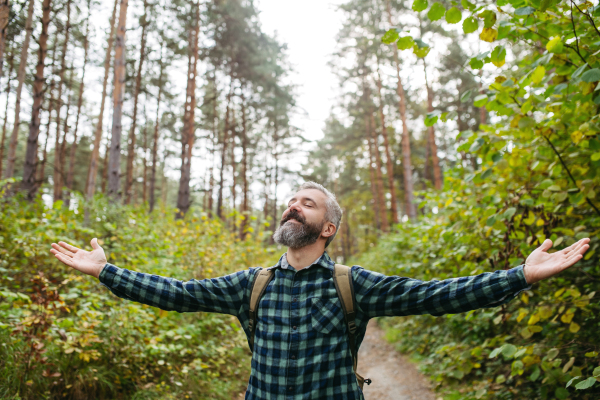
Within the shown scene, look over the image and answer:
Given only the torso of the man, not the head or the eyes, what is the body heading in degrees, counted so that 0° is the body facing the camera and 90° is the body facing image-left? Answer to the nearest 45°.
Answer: approximately 0°

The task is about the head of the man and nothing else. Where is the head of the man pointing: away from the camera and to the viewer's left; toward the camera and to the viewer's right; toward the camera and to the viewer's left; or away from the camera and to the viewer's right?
toward the camera and to the viewer's left
